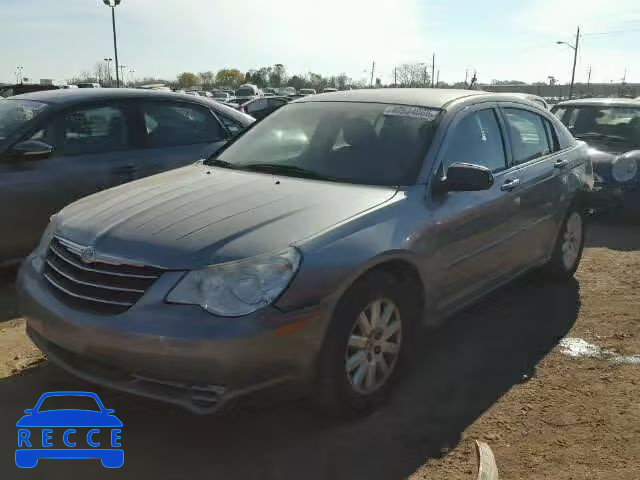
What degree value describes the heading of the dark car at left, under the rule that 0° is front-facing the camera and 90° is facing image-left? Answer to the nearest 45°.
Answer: approximately 45°

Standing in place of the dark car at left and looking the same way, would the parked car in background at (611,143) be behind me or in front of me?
behind
